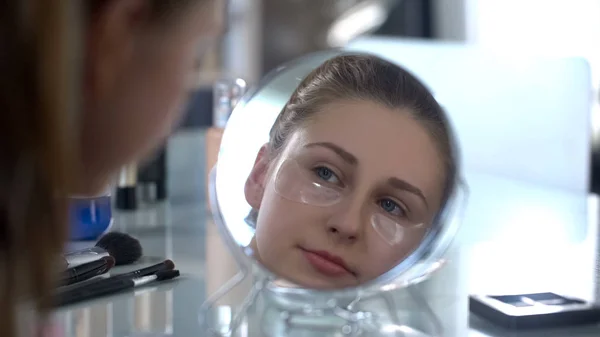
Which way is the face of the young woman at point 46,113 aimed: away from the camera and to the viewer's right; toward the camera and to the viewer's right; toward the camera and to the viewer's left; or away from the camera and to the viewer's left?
away from the camera and to the viewer's right

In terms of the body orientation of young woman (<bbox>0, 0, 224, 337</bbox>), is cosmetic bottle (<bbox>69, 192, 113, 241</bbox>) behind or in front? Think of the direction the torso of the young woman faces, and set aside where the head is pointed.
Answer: in front

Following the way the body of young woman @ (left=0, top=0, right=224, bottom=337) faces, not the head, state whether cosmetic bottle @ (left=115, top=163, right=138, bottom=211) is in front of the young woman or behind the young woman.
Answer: in front

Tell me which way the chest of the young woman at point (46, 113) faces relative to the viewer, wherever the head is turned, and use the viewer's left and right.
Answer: facing away from the viewer and to the right of the viewer
